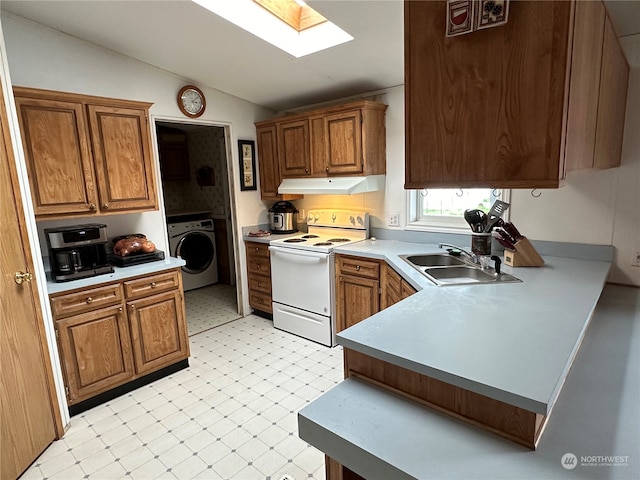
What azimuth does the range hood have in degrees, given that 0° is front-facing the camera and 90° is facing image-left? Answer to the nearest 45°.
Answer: approximately 45°

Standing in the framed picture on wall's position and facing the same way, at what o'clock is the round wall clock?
The round wall clock is roughly at 3 o'clock from the framed picture on wall.

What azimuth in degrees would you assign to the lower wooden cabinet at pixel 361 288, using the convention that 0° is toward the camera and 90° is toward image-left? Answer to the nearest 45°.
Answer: approximately 45°

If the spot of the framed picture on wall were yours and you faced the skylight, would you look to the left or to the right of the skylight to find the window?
left

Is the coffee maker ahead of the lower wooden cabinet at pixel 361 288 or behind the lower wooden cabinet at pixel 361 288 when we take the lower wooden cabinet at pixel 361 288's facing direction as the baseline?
ahead

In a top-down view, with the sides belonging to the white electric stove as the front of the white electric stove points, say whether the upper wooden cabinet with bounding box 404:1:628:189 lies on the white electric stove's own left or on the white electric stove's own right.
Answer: on the white electric stove's own left

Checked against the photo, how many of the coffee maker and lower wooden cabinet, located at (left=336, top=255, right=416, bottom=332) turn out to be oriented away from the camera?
0

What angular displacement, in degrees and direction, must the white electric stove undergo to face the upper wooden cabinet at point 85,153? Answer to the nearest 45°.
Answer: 0° — it already faces it
